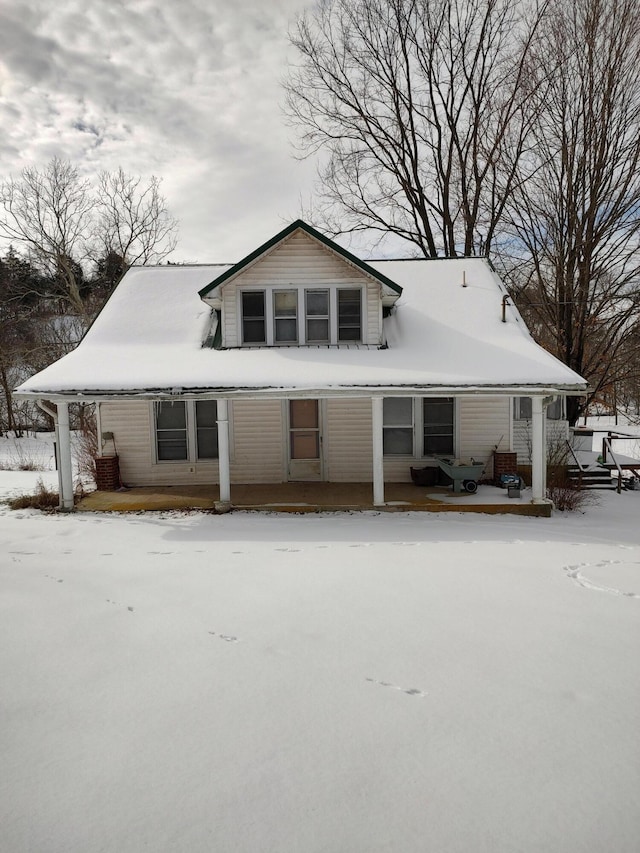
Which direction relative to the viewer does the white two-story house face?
toward the camera

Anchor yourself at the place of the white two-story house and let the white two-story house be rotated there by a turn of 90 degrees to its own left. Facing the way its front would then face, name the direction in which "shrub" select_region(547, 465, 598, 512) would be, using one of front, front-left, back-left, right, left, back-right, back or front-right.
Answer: front

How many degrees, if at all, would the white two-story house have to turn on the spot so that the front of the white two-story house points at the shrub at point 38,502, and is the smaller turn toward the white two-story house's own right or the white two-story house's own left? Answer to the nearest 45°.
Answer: approximately 90° to the white two-story house's own right
